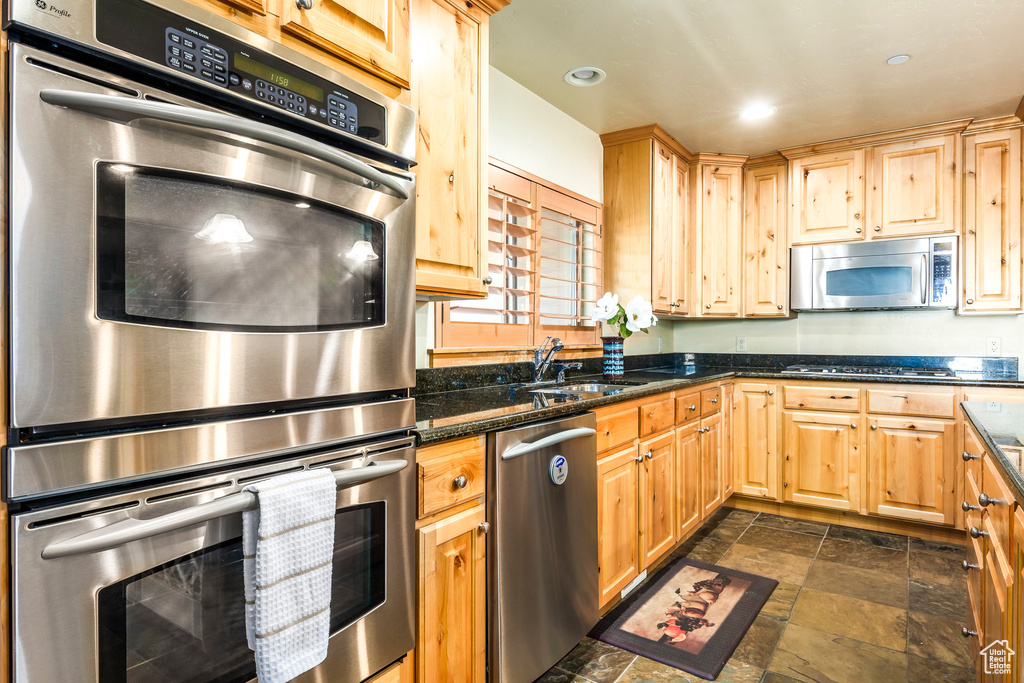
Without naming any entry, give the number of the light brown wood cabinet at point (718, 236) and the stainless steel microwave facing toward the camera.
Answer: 2

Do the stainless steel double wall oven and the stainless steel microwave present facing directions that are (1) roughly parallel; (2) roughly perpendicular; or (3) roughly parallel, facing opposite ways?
roughly perpendicular

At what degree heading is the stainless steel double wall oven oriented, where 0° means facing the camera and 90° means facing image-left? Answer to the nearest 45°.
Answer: approximately 315°

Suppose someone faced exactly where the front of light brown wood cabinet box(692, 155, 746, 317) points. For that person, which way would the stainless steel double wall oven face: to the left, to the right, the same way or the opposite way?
to the left

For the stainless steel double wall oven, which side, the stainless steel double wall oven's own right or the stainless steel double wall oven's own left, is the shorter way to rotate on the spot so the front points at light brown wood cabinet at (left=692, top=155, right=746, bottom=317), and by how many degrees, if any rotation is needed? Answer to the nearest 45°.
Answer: approximately 90° to the stainless steel double wall oven's own left

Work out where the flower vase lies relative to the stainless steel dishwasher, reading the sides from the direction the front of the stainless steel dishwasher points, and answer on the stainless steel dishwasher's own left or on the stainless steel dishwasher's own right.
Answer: on the stainless steel dishwasher's own left

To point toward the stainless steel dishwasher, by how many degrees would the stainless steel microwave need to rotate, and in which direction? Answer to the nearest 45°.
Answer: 0° — it already faces it

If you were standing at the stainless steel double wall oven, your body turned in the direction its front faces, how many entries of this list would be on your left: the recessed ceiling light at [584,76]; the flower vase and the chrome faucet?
3

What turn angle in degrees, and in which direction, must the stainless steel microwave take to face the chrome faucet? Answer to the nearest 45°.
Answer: approximately 45° to its right
